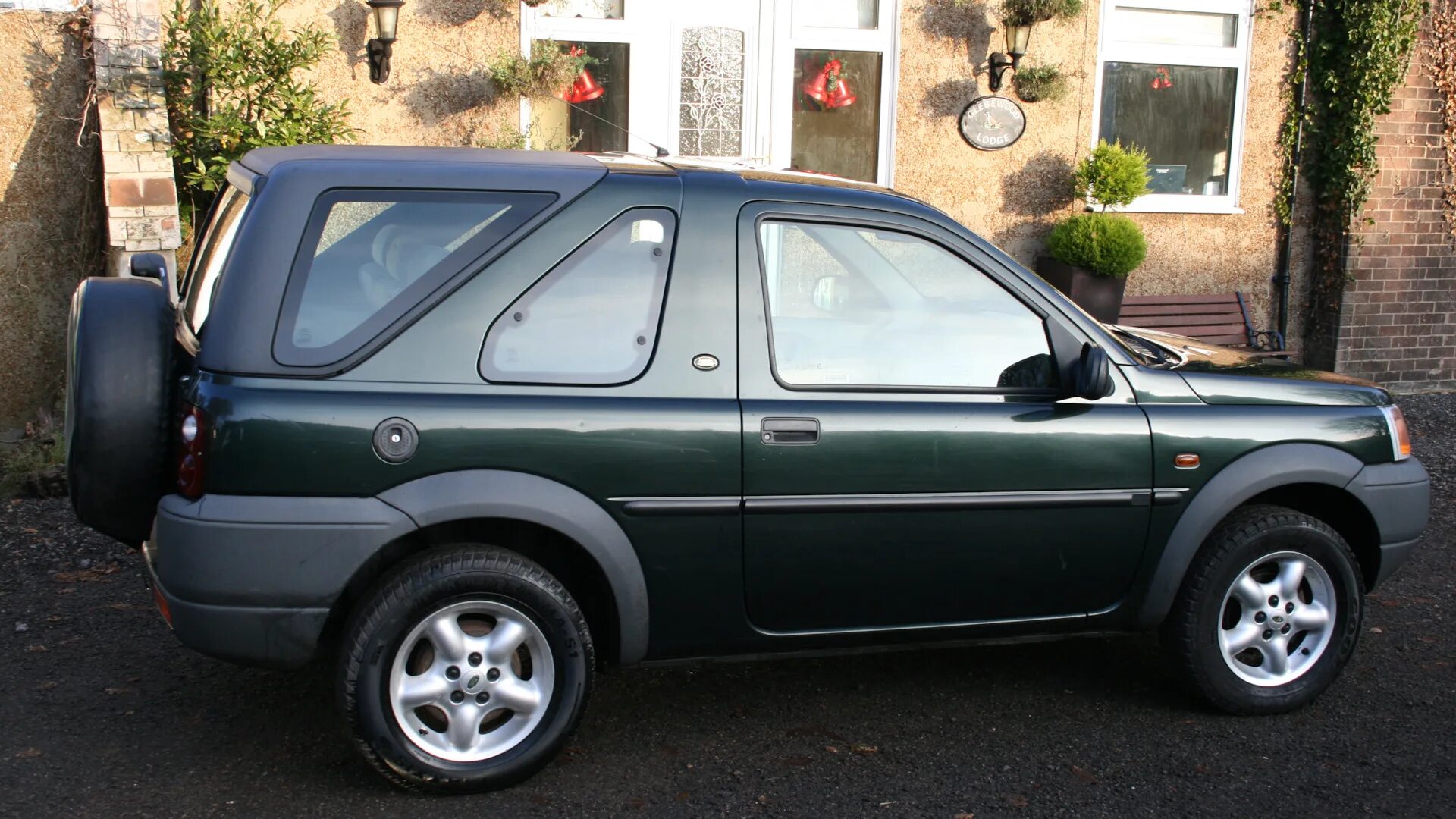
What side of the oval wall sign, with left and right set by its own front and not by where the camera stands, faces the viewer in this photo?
front

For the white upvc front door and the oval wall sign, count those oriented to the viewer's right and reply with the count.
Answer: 0

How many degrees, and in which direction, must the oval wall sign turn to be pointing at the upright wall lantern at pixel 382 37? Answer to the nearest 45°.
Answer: approximately 45° to its right

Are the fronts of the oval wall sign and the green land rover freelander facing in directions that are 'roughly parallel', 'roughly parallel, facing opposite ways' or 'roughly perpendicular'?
roughly perpendicular

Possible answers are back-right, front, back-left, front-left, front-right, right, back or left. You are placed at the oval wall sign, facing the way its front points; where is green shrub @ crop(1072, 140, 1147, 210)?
left

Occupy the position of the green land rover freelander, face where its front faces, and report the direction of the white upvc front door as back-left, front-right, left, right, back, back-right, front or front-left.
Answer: left

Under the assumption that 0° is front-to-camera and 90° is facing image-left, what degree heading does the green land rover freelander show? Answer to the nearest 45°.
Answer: approximately 270°

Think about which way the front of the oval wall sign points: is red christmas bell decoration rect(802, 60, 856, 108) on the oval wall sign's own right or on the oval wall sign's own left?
on the oval wall sign's own right

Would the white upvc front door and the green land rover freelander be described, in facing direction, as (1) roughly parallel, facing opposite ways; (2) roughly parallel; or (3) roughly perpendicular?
roughly perpendicular

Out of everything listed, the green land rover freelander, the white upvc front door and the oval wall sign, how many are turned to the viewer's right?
1

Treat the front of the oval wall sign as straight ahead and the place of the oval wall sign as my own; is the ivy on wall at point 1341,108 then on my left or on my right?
on my left

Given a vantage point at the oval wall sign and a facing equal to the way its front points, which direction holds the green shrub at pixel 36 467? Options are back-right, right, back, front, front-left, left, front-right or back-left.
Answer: front-right

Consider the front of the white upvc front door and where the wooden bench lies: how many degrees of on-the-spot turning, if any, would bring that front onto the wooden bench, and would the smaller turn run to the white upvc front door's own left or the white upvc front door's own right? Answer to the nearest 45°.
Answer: approximately 90° to the white upvc front door's own left

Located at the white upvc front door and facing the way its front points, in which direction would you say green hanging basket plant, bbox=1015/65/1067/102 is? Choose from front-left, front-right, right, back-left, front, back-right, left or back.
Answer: left

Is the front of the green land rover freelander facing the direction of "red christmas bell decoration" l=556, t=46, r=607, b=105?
no

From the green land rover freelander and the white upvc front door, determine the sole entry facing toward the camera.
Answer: the white upvc front door

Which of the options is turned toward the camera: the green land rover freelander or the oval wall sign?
the oval wall sign
